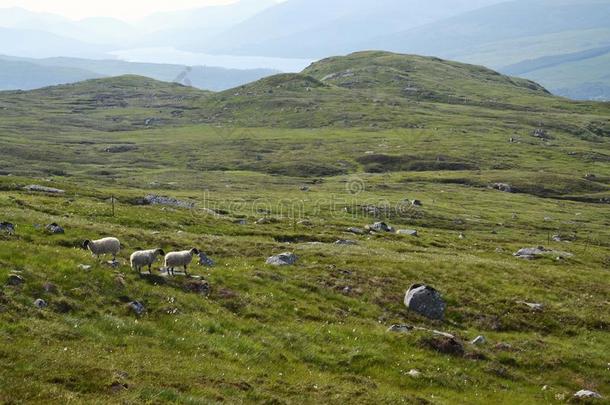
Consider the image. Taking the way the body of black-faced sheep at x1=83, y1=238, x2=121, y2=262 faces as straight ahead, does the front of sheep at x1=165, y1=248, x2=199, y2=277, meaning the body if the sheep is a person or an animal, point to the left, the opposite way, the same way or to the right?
the opposite way

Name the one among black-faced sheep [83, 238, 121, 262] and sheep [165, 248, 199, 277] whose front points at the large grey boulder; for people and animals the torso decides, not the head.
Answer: the sheep

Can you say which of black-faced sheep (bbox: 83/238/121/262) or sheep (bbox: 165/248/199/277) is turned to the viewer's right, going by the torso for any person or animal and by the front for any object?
the sheep

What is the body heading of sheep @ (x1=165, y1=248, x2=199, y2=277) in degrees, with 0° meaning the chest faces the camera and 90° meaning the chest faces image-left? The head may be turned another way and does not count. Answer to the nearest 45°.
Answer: approximately 270°

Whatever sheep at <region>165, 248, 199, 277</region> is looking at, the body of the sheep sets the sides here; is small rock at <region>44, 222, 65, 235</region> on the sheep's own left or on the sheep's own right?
on the sheep's own left

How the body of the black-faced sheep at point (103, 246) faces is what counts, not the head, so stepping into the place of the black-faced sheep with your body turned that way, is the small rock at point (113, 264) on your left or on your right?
on your left

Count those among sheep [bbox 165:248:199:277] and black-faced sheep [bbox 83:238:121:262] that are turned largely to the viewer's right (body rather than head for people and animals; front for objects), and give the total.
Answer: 1

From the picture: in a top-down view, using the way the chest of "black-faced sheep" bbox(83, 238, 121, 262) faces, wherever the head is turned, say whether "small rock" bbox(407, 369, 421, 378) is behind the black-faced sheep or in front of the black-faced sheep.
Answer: behind

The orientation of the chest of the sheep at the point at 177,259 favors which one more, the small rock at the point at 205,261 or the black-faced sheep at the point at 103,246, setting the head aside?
the small rock

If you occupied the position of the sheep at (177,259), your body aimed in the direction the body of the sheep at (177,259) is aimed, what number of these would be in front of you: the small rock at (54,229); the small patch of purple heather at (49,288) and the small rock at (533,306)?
1

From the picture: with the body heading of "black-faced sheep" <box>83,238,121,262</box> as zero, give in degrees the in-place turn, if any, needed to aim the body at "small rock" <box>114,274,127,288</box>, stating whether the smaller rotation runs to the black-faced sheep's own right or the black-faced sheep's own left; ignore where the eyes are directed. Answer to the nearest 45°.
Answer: approximately 90° to the black-faced sheep's own left

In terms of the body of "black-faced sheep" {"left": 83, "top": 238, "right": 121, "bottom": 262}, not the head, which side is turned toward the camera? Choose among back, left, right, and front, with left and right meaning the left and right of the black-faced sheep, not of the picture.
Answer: left

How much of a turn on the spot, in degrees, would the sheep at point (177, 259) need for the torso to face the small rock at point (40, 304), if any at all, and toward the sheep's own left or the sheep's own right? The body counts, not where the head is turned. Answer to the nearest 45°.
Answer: approximately 135° to the sheep's own right

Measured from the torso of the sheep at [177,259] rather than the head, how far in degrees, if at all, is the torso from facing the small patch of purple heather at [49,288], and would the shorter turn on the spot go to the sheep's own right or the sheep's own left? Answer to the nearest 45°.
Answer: approximately 135° to the sheep's own right

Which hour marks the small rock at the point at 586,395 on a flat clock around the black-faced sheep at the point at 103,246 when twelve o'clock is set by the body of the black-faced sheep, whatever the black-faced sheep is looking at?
The small rock is roughly at 7 o'clock from the black-faced sheep.
